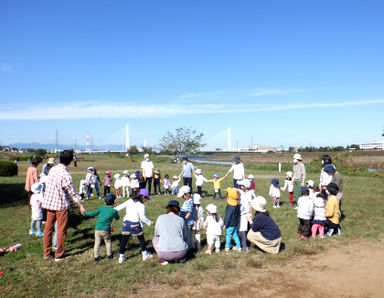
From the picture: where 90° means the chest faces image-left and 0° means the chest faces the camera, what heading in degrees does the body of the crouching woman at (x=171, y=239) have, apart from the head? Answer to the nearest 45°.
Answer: approximately 180°

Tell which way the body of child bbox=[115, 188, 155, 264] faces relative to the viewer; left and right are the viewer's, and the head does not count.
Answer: facing away from the viewer and to the right of the viewer

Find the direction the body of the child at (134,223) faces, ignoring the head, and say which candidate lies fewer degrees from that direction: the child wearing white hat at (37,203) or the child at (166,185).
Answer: the child

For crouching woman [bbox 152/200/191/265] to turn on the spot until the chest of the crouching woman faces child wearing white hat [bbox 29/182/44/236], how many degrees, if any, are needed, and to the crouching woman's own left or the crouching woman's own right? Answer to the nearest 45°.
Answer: approximately 45° to the crouching woman's own left

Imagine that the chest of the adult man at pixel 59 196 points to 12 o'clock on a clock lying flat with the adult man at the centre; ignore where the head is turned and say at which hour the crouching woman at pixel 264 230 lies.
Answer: The crouching woman is roughly at 2 o'clock from the adult man.

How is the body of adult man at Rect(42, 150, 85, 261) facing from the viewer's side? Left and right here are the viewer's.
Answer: facing away from the viewer and to the right of the viewer

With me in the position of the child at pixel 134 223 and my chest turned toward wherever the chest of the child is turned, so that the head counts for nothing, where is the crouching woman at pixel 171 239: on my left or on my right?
on my right

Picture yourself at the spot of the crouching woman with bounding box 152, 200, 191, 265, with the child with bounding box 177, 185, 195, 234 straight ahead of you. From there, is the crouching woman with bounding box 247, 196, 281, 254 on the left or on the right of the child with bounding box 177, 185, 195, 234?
right

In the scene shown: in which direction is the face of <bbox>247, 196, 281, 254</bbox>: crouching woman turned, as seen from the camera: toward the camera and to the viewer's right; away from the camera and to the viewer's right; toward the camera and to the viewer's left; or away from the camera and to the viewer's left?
away from the camera and to the viewer's left
